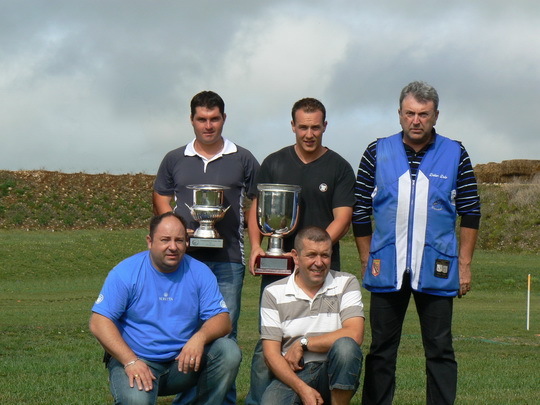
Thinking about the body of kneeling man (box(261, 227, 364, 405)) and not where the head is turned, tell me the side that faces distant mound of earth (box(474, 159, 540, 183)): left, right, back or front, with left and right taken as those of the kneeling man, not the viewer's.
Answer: back

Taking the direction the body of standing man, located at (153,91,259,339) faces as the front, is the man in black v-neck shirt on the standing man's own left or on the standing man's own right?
on the standing man's own left

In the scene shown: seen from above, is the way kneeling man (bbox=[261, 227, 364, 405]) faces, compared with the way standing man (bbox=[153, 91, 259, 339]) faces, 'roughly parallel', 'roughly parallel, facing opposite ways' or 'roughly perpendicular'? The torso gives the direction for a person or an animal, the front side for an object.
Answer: roughly parallel

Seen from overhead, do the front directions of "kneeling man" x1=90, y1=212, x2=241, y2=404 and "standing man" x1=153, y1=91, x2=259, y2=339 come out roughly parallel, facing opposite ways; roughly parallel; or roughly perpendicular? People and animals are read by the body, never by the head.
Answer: roughly parallel

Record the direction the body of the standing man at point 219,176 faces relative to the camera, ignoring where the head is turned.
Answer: toward the camera

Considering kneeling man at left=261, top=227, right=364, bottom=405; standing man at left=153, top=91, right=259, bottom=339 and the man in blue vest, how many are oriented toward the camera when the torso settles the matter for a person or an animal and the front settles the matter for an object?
3

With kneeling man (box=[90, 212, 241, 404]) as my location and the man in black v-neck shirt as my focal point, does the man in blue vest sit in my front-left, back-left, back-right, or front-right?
front-right

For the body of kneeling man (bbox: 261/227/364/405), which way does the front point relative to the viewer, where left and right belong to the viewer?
facing the viewer

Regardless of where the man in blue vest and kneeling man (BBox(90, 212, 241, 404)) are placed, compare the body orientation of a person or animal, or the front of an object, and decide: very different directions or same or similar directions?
same or similar directions
